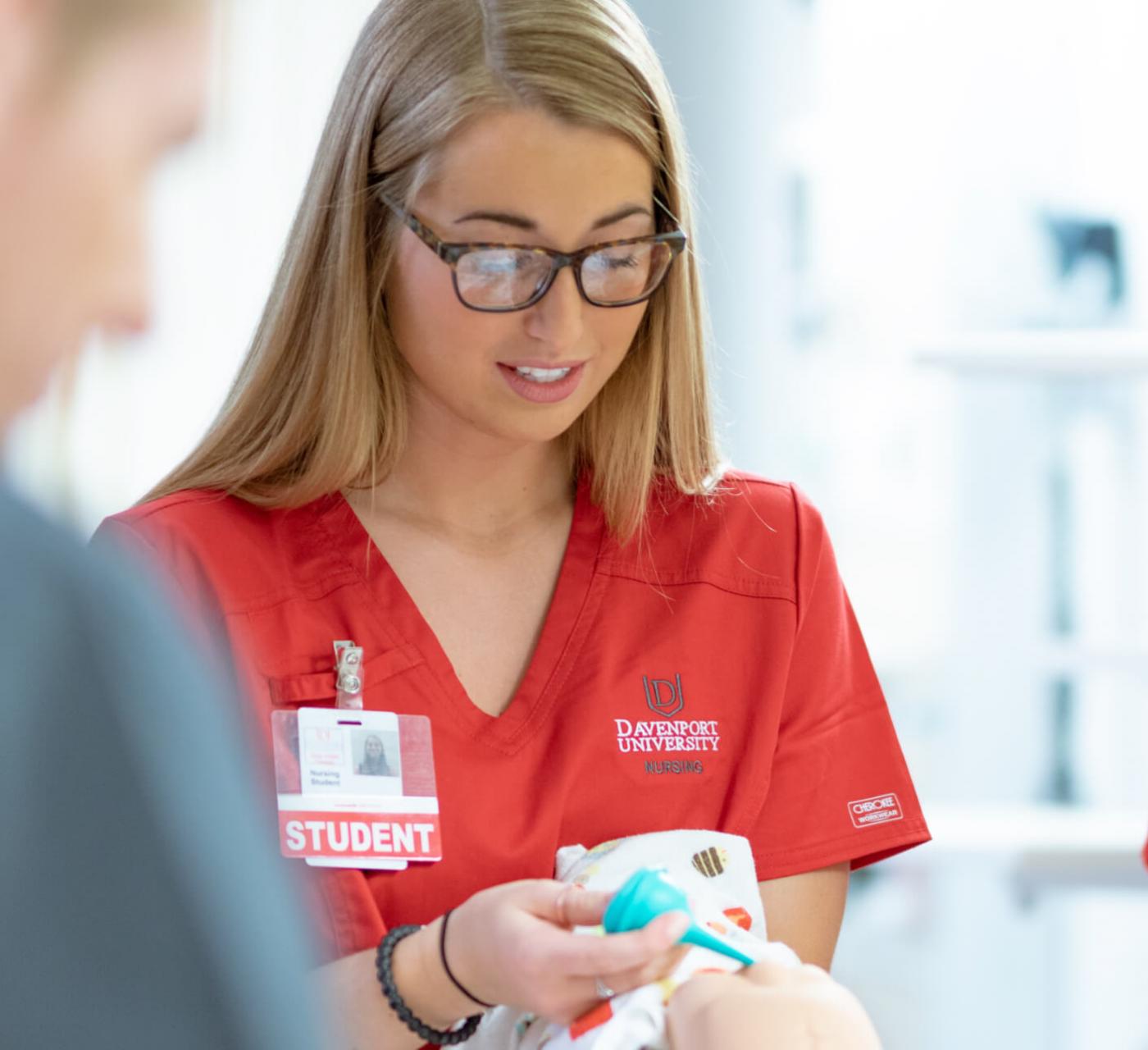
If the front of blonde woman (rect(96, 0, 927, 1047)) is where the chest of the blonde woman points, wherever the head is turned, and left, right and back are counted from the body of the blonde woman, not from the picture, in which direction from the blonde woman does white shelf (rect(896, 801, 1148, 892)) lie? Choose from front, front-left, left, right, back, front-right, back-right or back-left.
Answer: back-left

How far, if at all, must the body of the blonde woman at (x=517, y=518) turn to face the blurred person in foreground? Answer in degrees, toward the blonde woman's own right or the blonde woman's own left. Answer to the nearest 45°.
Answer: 0° — they already face them

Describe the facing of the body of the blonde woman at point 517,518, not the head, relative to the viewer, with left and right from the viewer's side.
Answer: facing the viewer

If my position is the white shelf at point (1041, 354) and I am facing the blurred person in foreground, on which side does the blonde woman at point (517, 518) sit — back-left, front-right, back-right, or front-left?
front-right

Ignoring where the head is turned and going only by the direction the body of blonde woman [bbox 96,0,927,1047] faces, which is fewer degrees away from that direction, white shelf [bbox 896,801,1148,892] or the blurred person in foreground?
the blurred person in foreground

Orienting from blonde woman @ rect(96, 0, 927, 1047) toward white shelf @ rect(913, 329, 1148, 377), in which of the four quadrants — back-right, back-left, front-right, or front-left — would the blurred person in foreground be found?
back-right

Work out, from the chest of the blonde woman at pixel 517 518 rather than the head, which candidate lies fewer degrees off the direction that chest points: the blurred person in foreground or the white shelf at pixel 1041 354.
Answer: the blurred person in foreground

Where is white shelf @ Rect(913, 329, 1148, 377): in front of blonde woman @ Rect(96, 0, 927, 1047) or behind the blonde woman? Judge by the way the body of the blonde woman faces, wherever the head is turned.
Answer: behind

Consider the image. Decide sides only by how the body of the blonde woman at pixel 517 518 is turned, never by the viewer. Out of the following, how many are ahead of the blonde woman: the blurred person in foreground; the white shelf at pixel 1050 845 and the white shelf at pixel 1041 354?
1

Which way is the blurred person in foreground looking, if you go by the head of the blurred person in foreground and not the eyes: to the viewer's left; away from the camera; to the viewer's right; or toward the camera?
to the viewer's right
